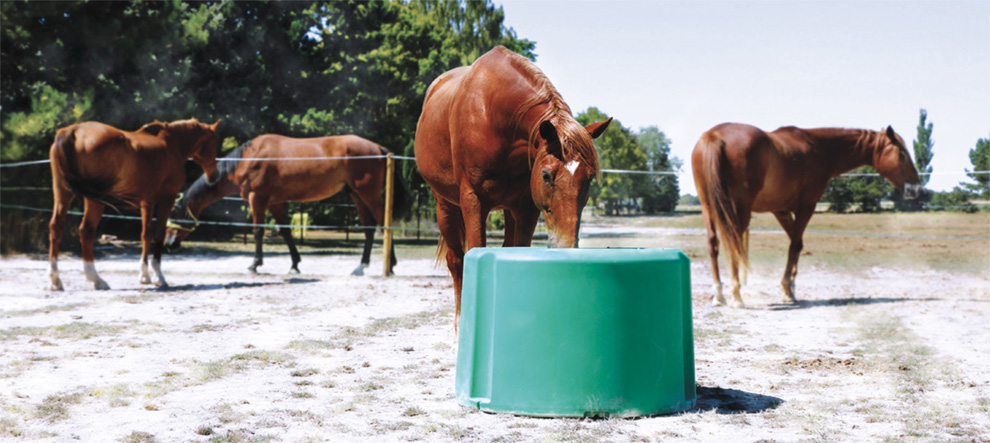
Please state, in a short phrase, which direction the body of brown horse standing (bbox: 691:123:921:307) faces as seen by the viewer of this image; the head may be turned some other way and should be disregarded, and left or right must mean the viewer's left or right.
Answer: facing away from the viewer and to the right of the viewer

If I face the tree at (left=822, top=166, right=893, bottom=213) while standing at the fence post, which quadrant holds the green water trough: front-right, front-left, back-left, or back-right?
back-right

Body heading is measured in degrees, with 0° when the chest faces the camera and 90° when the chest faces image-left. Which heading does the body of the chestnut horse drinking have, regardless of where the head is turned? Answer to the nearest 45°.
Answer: approximately 315°

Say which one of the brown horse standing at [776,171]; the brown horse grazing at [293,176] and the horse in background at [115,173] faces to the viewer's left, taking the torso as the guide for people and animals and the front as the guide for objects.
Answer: the brown horse grazing at [293,176]

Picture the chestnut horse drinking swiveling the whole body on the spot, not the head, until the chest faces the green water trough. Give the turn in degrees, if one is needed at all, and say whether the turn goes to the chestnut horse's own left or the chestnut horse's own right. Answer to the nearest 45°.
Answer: approximately 45° to the chestnut horse's own right

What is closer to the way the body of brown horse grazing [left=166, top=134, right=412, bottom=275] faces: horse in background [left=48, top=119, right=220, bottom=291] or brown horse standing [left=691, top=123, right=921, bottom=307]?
the horse in background

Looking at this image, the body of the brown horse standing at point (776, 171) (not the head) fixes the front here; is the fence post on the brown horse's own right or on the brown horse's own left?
on the brown horse's own left

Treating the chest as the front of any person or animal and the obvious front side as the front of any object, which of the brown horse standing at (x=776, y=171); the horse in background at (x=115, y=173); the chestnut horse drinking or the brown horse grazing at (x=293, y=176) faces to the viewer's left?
the brown horse grazing at (x=293, y=176)

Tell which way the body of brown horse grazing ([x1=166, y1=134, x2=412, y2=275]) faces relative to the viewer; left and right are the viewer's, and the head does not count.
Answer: facing to the left of the viewer

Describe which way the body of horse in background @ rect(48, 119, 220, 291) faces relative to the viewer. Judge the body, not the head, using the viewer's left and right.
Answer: facing away from the viewer and to the right of the viewer
